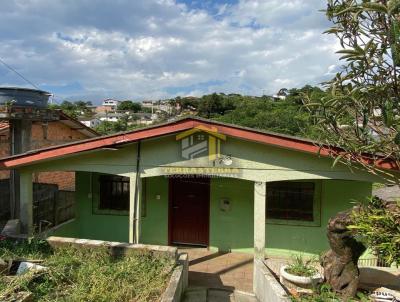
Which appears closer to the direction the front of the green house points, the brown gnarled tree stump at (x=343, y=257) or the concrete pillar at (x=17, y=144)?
the brown gnarled tree stump

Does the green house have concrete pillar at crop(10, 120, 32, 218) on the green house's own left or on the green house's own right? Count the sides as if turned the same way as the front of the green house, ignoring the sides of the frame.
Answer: on the green house's own right

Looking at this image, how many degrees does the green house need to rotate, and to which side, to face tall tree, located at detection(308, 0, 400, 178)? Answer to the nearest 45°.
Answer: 0° — it already faces it

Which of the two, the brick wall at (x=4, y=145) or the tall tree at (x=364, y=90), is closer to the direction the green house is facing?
the tall tree

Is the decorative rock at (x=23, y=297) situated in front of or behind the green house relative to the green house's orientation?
in front

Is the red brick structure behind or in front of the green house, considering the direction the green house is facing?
behind

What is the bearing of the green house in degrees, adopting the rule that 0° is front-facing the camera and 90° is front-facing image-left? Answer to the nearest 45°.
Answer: approximately 0°

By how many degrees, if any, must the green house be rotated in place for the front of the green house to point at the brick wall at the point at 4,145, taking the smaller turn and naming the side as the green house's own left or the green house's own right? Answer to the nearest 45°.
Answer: approximately 135° to the green house's own right
